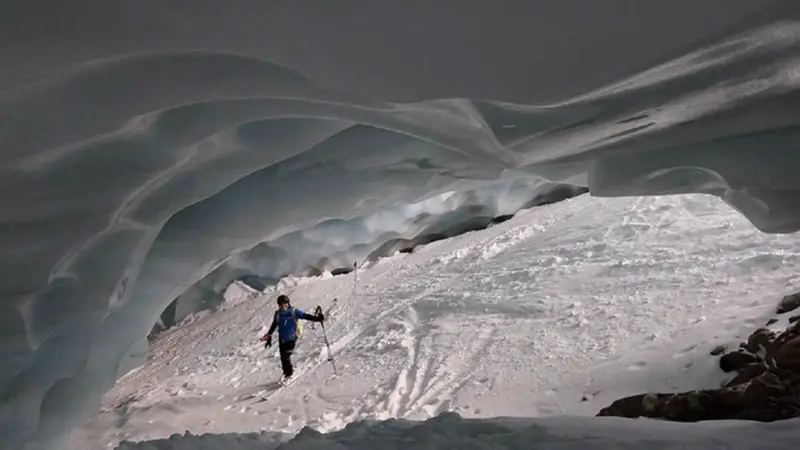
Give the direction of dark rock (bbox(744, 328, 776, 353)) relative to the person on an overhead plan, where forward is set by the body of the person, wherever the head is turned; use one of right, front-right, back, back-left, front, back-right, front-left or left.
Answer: front-left

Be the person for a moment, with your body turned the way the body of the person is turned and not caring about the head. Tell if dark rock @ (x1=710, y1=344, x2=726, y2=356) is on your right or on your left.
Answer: on your left

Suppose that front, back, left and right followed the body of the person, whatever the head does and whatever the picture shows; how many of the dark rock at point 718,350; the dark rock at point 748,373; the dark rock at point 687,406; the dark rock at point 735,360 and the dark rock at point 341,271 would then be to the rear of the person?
1

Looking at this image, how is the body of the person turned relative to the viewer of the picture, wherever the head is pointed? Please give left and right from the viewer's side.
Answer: facing the viewer

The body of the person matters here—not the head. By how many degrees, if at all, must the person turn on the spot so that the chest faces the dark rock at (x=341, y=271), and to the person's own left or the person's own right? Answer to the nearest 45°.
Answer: approximately 180°

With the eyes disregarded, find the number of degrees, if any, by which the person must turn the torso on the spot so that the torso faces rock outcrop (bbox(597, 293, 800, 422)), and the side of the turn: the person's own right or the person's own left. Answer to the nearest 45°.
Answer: approximately 45° to the person's own left

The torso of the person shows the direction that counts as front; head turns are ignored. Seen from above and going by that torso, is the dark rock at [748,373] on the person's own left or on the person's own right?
on the person's own left

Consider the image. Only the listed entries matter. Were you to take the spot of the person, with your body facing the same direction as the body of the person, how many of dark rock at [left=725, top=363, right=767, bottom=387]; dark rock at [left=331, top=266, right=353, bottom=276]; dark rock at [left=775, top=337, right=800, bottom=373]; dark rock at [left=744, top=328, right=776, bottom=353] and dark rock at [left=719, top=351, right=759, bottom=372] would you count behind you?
1

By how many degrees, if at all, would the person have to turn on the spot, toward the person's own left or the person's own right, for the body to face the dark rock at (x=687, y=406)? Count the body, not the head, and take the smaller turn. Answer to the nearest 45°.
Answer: approximately 45° to the person's own left

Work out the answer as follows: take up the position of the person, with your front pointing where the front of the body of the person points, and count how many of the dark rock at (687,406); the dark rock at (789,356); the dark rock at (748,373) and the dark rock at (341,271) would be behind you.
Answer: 1

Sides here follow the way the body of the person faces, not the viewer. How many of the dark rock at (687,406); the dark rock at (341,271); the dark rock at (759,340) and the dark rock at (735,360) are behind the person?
1
